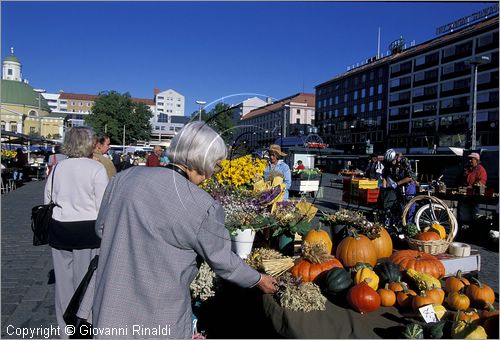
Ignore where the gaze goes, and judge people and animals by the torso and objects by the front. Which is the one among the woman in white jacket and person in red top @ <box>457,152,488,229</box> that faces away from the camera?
the woman in white jacket

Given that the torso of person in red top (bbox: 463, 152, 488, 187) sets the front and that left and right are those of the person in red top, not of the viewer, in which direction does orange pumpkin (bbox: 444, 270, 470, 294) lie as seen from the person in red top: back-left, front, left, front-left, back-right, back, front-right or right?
front-left

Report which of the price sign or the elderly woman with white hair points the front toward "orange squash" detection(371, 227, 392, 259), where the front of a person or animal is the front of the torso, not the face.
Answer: the elderly woman with white hair

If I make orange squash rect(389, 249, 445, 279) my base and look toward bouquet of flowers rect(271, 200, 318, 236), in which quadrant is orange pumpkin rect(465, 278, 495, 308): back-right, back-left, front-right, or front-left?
back-left

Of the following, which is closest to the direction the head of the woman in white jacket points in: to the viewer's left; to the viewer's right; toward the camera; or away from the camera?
away from the camera

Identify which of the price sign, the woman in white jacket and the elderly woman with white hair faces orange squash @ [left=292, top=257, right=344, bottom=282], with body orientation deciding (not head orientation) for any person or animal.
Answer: the elderly woman with white hair

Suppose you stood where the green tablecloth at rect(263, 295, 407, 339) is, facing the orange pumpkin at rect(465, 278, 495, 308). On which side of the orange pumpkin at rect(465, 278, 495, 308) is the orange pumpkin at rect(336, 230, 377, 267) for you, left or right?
left

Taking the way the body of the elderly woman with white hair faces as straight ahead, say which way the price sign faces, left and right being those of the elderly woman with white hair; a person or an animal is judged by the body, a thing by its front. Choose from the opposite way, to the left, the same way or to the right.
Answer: the opposite way

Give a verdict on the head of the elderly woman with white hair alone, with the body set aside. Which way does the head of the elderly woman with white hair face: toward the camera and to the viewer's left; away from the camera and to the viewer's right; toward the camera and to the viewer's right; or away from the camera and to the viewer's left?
away from the camera and to the viewer's right

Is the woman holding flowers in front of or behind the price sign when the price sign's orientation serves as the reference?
behind

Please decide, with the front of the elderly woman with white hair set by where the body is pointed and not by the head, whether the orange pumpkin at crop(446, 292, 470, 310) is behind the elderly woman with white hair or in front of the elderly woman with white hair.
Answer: in front

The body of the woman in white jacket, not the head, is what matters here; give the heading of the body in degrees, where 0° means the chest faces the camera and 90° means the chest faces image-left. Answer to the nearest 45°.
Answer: approximately 180°

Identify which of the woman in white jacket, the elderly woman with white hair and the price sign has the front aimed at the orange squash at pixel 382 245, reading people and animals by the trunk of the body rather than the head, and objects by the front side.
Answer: the elderly woman with white hair

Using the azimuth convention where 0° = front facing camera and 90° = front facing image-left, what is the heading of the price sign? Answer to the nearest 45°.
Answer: approximately 0°

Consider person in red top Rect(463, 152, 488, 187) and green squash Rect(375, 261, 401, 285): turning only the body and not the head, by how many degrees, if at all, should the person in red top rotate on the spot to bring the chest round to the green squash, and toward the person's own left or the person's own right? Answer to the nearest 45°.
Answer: approximately 45° to the person's own left

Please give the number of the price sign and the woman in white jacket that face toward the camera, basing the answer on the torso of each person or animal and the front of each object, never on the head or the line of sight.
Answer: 1

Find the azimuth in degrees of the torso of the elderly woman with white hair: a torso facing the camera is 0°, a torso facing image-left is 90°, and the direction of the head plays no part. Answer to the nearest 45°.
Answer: approximately 225°

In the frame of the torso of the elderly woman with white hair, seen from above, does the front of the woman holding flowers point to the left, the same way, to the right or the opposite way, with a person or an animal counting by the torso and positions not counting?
the opposite way
